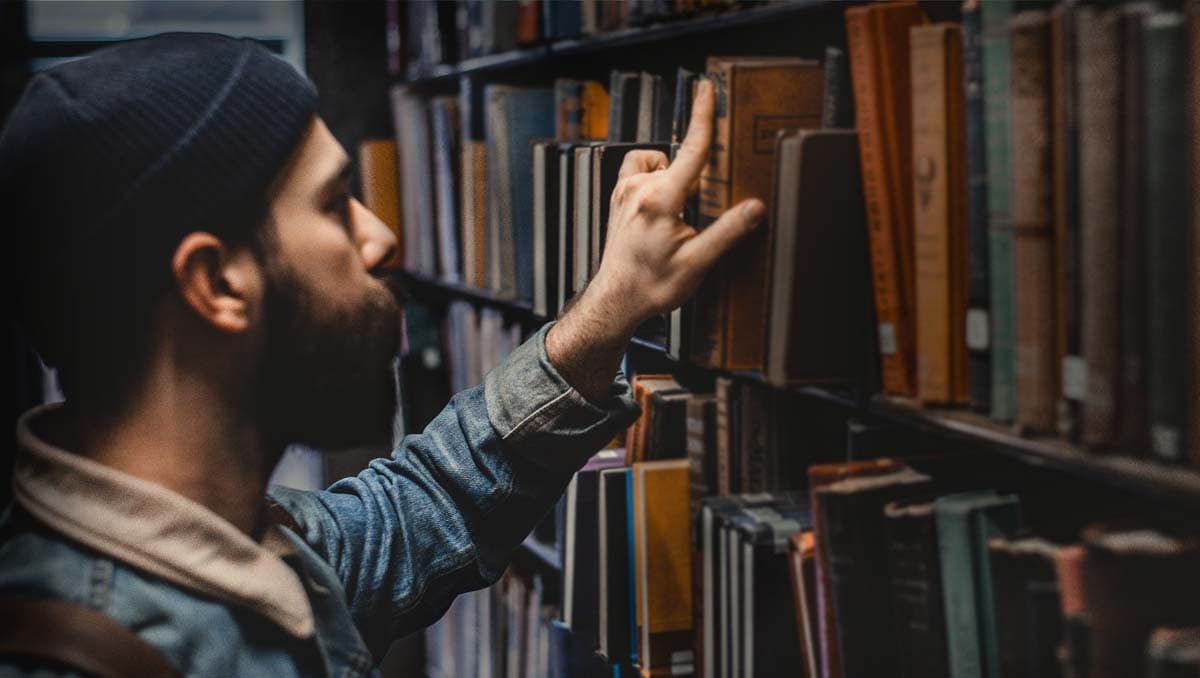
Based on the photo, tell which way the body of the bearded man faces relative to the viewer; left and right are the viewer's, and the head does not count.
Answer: facing to the right of the viewer

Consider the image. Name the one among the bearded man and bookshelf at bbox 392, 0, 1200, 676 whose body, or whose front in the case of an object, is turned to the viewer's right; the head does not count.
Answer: the bearded man

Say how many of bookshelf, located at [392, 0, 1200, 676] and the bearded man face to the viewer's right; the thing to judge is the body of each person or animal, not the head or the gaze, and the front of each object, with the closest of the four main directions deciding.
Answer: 1

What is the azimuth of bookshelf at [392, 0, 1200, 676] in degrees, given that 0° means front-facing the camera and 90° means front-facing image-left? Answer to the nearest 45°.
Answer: approximately 45°

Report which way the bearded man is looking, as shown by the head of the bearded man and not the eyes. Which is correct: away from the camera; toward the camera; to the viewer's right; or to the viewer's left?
to the viewer's right
